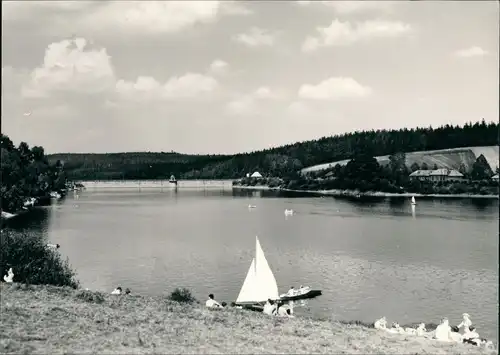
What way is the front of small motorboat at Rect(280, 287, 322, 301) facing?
to the viewer's right

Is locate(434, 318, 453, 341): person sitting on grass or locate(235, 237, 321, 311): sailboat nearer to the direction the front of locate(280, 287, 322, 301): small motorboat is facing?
the person sitting on grass

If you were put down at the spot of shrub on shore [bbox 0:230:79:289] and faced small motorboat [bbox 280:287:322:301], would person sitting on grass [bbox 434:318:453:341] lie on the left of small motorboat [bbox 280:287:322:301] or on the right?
right

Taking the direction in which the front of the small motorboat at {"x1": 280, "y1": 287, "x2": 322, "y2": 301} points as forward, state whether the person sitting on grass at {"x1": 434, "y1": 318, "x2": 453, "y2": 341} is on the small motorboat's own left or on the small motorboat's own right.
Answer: on the small motorboat's own right

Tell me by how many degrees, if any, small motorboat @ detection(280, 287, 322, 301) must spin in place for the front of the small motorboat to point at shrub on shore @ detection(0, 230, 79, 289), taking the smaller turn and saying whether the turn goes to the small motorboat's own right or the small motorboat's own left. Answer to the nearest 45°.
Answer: approximately 180°

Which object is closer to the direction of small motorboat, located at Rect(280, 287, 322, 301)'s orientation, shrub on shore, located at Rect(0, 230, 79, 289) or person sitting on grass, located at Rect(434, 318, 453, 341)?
the person sitting on grass
